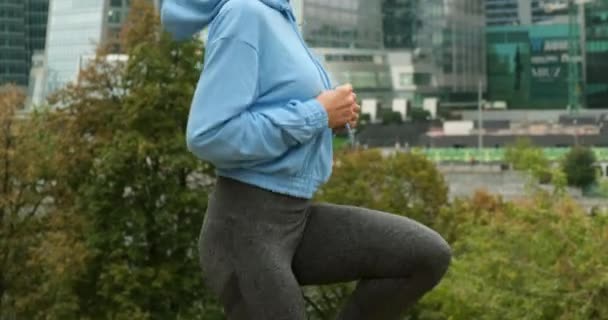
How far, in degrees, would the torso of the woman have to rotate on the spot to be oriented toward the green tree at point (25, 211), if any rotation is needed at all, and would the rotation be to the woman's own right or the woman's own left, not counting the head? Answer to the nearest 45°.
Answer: approximately 90° to the woman's own left

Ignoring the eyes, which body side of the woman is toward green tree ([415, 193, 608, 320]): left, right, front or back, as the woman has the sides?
left

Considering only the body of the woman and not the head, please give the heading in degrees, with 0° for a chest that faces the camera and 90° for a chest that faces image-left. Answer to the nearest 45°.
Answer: approximately 270°

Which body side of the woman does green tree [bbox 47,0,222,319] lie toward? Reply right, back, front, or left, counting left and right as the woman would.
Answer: left
